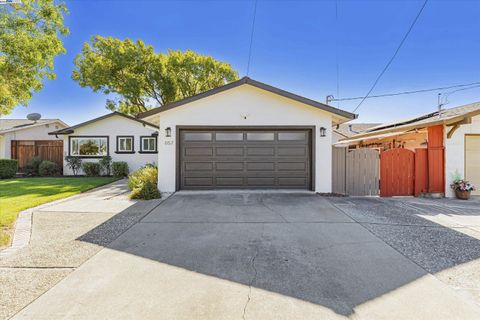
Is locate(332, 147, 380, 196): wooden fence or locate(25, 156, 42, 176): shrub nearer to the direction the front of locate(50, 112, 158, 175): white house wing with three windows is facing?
the wooden fence

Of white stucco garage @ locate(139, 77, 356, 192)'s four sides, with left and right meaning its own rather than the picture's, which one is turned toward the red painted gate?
left

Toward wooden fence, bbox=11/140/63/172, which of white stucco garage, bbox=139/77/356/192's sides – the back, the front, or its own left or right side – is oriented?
right

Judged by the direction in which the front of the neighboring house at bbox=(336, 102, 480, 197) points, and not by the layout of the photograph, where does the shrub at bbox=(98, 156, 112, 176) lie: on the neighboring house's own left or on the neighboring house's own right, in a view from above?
on the neighboring house's own right

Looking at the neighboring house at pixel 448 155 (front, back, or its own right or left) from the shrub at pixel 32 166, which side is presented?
right

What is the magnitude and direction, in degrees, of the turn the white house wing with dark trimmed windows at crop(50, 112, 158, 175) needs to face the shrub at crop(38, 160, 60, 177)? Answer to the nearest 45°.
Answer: approximately 135° to its right

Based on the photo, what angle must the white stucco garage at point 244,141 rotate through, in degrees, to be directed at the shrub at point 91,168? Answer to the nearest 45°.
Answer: approximately 135° to its right

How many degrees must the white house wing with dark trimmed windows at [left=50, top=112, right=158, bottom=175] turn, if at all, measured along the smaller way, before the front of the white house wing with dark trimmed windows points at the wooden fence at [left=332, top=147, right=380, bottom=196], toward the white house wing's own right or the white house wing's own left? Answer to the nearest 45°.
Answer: approximately 45° to the white house wing's own left

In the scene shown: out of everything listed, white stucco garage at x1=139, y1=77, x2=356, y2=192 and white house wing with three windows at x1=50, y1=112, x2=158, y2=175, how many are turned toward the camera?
2

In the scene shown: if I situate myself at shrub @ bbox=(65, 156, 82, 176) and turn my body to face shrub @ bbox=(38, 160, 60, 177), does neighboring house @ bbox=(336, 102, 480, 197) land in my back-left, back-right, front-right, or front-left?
back-left

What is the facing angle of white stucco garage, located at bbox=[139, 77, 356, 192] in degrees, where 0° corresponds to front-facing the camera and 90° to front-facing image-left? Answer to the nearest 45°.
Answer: approximately 0°

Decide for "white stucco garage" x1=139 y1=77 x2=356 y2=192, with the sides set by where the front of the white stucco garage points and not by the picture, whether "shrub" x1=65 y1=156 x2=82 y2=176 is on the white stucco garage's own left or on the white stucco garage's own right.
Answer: on the white stucco garage's own right
